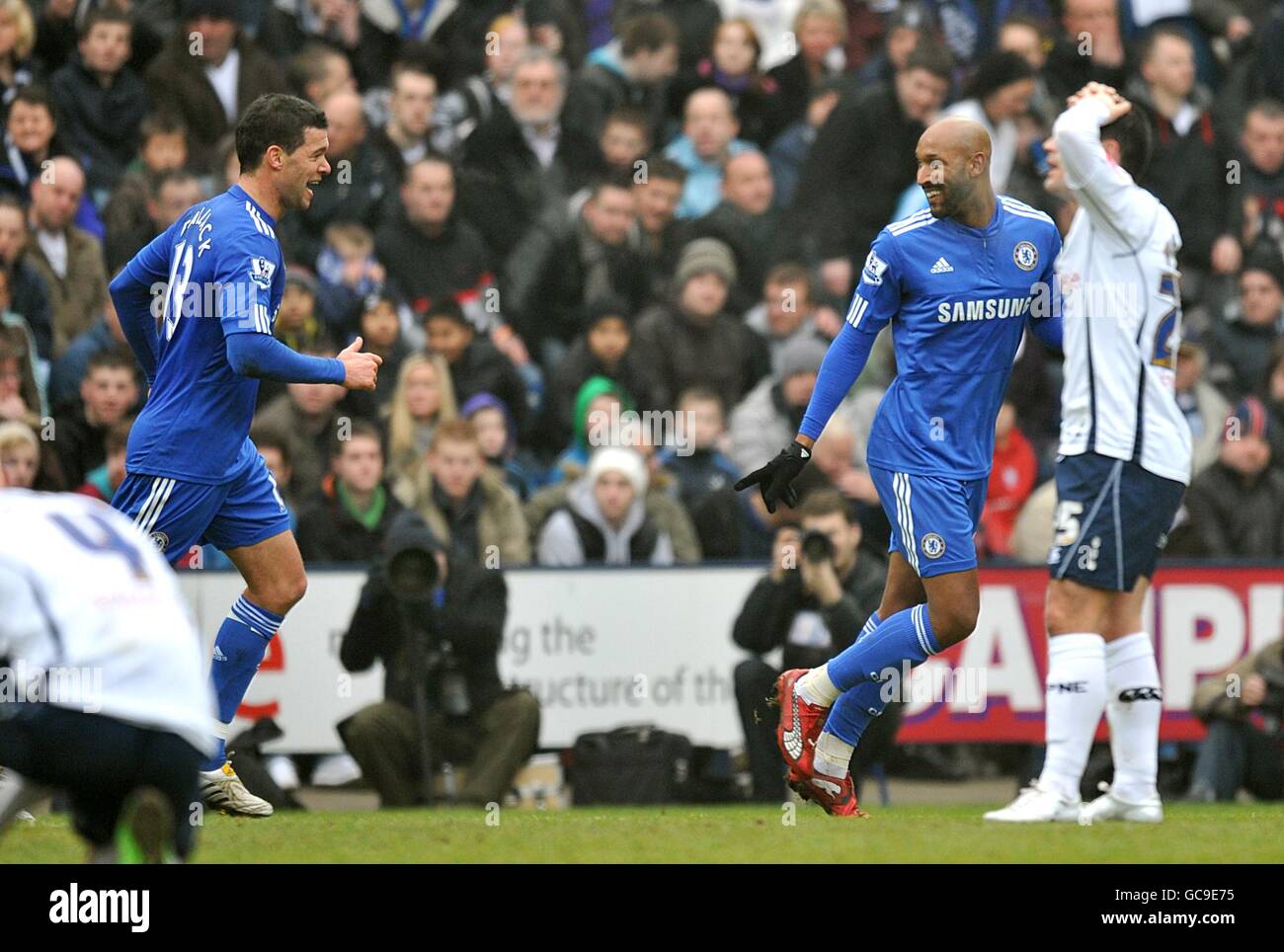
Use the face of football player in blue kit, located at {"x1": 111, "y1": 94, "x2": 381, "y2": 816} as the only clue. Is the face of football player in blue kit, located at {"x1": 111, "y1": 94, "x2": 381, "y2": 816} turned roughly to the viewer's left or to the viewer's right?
to the viewer's right

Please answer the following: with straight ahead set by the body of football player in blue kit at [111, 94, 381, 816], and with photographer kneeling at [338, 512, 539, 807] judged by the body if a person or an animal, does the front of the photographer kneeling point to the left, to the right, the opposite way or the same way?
to the right

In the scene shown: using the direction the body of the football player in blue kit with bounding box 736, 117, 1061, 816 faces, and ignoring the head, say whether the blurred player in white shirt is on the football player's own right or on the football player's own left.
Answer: on the football player's own right

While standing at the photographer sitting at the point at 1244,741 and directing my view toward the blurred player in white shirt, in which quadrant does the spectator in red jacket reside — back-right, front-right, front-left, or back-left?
back-right

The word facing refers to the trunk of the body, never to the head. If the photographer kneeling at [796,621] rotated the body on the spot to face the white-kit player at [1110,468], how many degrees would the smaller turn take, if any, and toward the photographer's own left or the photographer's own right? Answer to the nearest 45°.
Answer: approximately 45° to the photographer's own left

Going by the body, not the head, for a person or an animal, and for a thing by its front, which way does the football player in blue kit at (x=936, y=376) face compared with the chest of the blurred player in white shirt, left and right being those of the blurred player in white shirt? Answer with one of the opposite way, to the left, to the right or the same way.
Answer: the opposite way

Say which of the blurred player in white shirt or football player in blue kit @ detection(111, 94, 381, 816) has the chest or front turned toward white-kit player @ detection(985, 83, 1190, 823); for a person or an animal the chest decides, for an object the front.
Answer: the football player in blue kit

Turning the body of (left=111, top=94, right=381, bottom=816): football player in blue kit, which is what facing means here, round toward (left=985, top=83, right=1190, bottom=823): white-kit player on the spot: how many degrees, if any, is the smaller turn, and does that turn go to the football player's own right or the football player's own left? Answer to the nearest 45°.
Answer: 0° — they already face them

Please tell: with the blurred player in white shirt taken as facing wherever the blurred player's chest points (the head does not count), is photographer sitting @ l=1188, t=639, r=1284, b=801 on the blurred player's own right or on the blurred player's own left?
on the blurred player's own right

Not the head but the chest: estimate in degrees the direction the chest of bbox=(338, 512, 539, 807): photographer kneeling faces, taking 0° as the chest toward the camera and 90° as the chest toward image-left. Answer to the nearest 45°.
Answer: approximately 0°

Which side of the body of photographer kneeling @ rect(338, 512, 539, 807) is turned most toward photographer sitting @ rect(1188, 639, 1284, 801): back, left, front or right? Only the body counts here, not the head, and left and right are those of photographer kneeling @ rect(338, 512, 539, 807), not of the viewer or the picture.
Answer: left

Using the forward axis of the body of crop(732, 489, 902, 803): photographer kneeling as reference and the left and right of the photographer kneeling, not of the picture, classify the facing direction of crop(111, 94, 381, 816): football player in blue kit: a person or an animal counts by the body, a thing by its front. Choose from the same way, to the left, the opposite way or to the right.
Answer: to the left
